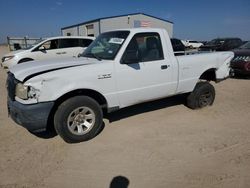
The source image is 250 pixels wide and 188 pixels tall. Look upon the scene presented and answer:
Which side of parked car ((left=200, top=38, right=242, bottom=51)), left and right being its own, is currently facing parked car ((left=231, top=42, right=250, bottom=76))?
left

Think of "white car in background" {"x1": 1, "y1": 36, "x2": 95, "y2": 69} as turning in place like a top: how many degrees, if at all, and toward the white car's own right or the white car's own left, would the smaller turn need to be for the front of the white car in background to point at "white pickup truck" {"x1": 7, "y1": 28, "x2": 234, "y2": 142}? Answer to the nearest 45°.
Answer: approximately 90° to the white car's own left

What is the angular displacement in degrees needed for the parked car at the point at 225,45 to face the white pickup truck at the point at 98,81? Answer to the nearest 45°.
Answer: approximately 90° to its left

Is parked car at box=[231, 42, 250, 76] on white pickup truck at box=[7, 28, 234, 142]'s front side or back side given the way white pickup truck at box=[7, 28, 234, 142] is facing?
on the back side

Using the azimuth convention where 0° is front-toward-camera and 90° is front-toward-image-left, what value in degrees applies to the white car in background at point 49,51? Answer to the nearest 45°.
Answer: approximately 90°

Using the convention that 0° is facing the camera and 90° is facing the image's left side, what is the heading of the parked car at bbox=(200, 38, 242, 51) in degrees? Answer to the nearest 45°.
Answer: approximately 90°

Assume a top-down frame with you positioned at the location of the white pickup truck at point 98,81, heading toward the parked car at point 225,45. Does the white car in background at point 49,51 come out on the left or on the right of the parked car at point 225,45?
left

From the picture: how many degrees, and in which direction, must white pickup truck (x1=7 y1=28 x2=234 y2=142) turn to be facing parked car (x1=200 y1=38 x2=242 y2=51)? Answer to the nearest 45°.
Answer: approximately 180°

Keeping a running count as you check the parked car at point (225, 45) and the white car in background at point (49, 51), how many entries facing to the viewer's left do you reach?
2
